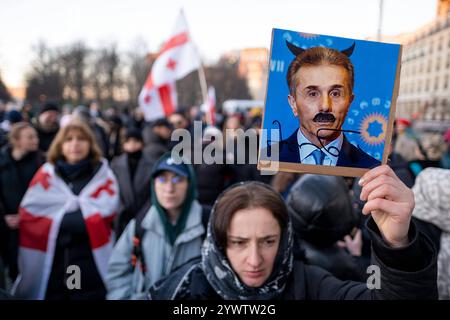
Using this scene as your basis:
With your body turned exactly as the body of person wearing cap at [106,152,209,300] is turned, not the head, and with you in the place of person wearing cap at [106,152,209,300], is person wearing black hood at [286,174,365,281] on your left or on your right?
on your left

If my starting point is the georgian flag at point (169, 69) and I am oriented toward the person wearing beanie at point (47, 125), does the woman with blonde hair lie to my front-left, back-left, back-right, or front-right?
front-left

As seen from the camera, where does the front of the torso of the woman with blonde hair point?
toward the camera

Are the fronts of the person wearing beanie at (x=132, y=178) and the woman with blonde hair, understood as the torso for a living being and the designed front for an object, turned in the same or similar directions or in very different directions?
same or similar directions

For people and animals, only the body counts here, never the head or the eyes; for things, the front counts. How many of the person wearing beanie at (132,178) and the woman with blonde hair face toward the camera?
2

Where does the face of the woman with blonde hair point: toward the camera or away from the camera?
toward the camera

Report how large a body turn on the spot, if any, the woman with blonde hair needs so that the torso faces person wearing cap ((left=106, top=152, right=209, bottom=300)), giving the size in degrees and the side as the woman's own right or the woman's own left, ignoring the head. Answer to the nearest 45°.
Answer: approximately 45° to the woman's own left

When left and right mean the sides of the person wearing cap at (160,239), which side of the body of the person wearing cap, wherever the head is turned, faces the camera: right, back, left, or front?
front

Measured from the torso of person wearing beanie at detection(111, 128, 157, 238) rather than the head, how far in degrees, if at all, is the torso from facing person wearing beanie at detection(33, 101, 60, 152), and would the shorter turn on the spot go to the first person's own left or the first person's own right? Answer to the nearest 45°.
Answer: approximately 135° to the first person's own right

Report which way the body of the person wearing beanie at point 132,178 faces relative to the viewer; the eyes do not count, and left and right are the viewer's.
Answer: facing the viewer

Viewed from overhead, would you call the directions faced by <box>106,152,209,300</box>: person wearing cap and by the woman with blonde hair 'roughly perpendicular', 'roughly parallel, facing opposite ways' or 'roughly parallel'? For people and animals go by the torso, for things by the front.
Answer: roughly parallel

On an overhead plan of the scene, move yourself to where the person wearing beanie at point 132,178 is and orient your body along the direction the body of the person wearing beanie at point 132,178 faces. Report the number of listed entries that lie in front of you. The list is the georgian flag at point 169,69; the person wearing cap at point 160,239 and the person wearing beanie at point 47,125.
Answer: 1

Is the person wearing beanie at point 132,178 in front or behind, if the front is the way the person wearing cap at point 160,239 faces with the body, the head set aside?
behind

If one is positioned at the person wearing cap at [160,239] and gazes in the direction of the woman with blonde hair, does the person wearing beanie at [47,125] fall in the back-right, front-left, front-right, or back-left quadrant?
front-right
